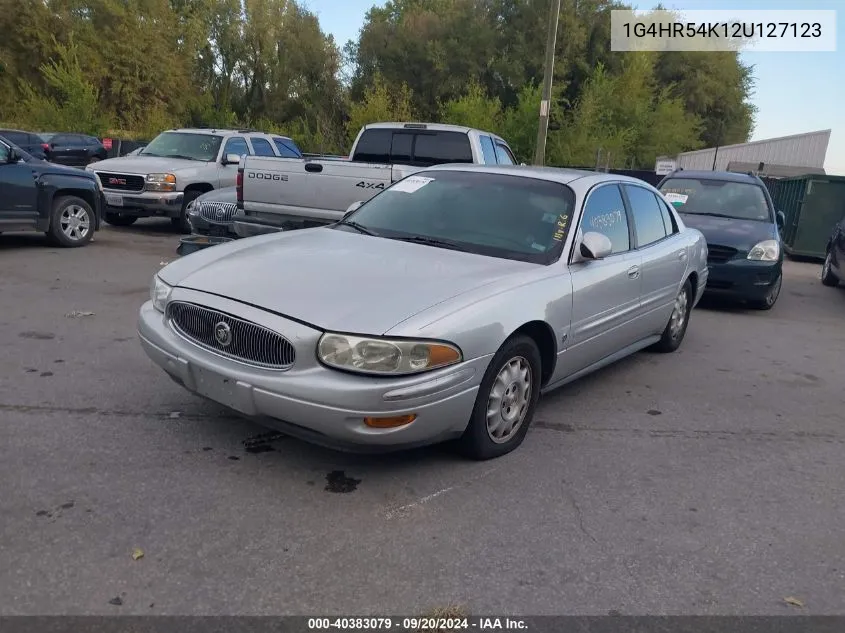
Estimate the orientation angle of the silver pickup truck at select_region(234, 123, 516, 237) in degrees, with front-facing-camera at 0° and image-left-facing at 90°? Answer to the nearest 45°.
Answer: approximately 225°

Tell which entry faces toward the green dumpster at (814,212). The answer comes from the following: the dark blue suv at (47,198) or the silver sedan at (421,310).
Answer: the dark blue suv

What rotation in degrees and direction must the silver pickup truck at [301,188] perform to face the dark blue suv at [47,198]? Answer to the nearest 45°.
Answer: approximately 90° to its left

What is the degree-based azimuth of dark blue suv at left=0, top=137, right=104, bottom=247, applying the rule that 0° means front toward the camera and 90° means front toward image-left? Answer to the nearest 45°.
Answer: approximately 270°

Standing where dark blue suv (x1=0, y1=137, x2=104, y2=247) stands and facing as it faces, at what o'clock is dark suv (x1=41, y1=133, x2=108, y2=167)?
The dark suv is roughly at 9 o'clock from the dark blue suv.

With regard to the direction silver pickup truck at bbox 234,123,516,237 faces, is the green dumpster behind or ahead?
ahead

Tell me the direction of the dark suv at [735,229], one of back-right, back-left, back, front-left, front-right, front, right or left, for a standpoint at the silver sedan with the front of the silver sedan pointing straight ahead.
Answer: back

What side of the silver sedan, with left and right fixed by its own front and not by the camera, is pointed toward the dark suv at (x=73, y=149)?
right
